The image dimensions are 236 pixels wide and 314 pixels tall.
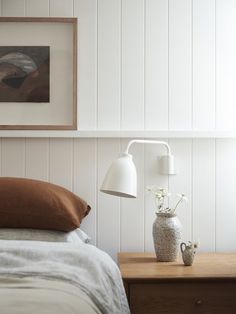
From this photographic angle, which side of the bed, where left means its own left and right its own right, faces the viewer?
front

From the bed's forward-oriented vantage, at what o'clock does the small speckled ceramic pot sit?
The small speckled ceramic pot is roughly at 8 o'clock from the bed.

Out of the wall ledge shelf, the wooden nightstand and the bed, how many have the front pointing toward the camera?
3

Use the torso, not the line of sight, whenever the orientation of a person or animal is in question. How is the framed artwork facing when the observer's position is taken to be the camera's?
facing the viewer

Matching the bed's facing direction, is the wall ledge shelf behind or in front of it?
behind

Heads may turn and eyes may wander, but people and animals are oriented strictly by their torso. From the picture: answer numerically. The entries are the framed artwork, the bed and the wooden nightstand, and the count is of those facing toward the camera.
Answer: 3
